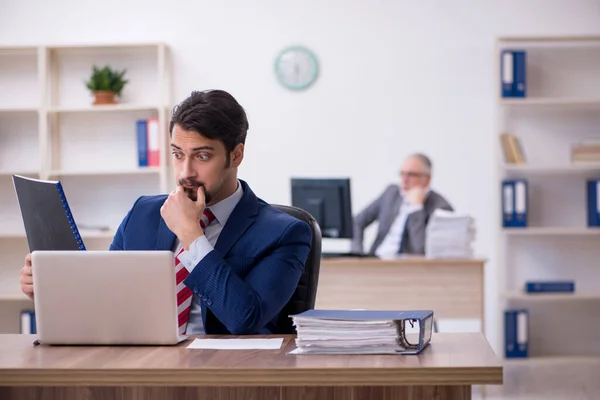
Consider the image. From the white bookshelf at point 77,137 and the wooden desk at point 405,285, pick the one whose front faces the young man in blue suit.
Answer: the white bookshelf

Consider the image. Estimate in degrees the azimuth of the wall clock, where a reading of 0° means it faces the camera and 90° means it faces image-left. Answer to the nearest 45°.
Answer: approximately 0°

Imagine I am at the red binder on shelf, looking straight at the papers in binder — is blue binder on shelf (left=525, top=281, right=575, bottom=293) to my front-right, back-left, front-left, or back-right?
front-left

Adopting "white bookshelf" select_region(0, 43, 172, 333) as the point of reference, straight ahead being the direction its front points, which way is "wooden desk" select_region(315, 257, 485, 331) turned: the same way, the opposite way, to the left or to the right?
the opposite way

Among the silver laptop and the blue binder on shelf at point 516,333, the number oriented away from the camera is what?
1

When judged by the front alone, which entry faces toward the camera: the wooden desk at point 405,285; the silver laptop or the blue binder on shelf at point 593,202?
the blue binder on shelf

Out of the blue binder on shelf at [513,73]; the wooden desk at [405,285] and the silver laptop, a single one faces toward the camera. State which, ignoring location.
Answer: the blue binder on shelf

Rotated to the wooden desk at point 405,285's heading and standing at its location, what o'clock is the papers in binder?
The papers in binder is roughly at 6 o'clock from the wooden desk.

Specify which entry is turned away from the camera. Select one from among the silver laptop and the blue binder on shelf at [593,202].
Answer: the silver laptop

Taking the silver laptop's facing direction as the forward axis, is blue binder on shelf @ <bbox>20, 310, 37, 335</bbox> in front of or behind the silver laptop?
in front

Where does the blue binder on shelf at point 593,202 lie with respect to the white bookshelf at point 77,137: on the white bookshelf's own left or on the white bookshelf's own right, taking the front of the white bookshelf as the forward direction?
on the white bookshelf's own left

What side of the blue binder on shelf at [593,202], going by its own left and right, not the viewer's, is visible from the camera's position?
front

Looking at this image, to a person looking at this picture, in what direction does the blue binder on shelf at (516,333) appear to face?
facing the viewer

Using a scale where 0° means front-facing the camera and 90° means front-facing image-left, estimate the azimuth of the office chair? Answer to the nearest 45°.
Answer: approximately 45°

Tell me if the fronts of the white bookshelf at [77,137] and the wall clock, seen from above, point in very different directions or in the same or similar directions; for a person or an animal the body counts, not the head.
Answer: same or similar directions

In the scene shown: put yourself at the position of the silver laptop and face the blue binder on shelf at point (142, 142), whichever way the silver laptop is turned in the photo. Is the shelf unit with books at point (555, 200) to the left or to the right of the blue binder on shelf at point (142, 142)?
right

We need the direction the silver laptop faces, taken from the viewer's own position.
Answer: facing away from the viewer
